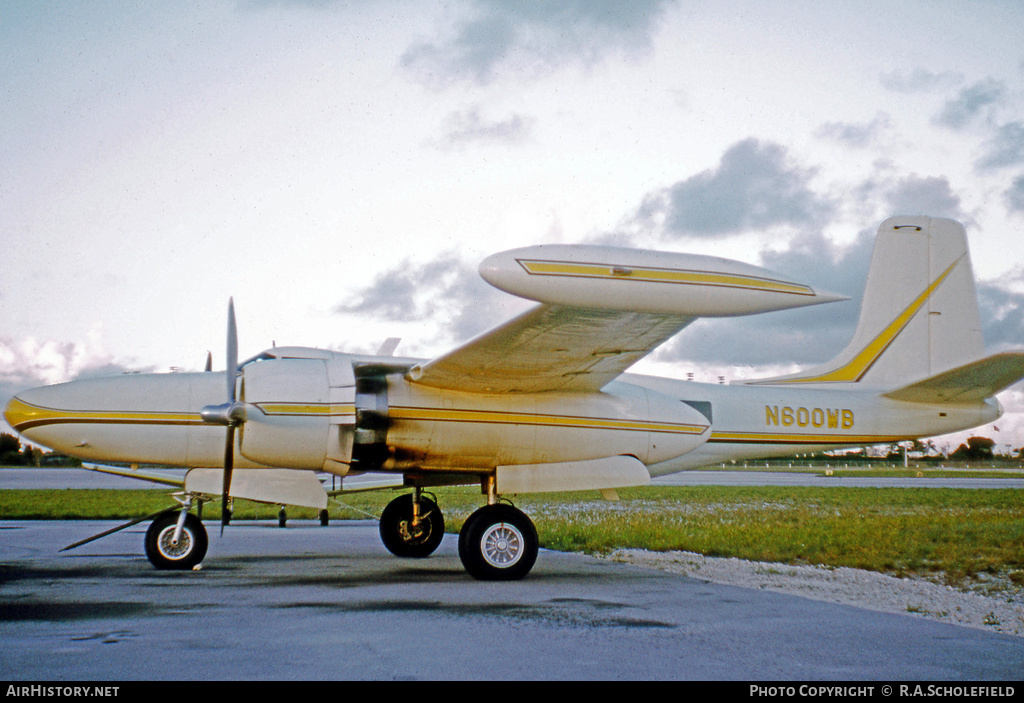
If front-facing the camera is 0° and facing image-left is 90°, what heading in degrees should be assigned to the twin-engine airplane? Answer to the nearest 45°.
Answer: approximately 90°
